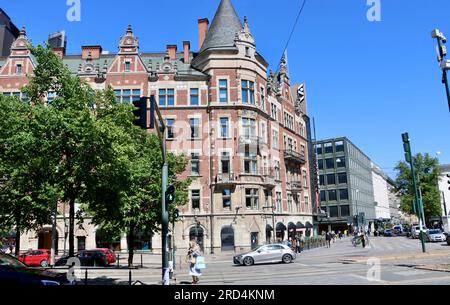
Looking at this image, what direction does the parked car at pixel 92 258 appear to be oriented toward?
to the viewer's left

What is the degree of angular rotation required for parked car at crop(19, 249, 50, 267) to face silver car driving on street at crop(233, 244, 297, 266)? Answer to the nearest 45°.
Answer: approximately 135° to its left

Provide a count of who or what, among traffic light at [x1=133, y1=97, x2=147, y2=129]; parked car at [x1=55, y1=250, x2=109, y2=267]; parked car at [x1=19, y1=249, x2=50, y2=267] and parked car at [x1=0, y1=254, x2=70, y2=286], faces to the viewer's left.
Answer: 3

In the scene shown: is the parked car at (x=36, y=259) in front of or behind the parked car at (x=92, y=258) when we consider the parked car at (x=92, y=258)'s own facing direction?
in front

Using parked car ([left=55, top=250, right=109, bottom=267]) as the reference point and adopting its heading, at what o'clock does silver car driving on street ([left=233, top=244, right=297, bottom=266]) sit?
silver car driving on street ([left=233, top=244, right=297, bottom=266]) is roughly at 7 o'clock from parked car ([left=55, top=250, right=109, bottom=267]).
